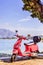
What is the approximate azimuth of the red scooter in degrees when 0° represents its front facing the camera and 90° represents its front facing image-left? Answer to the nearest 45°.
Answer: approximately 45°
